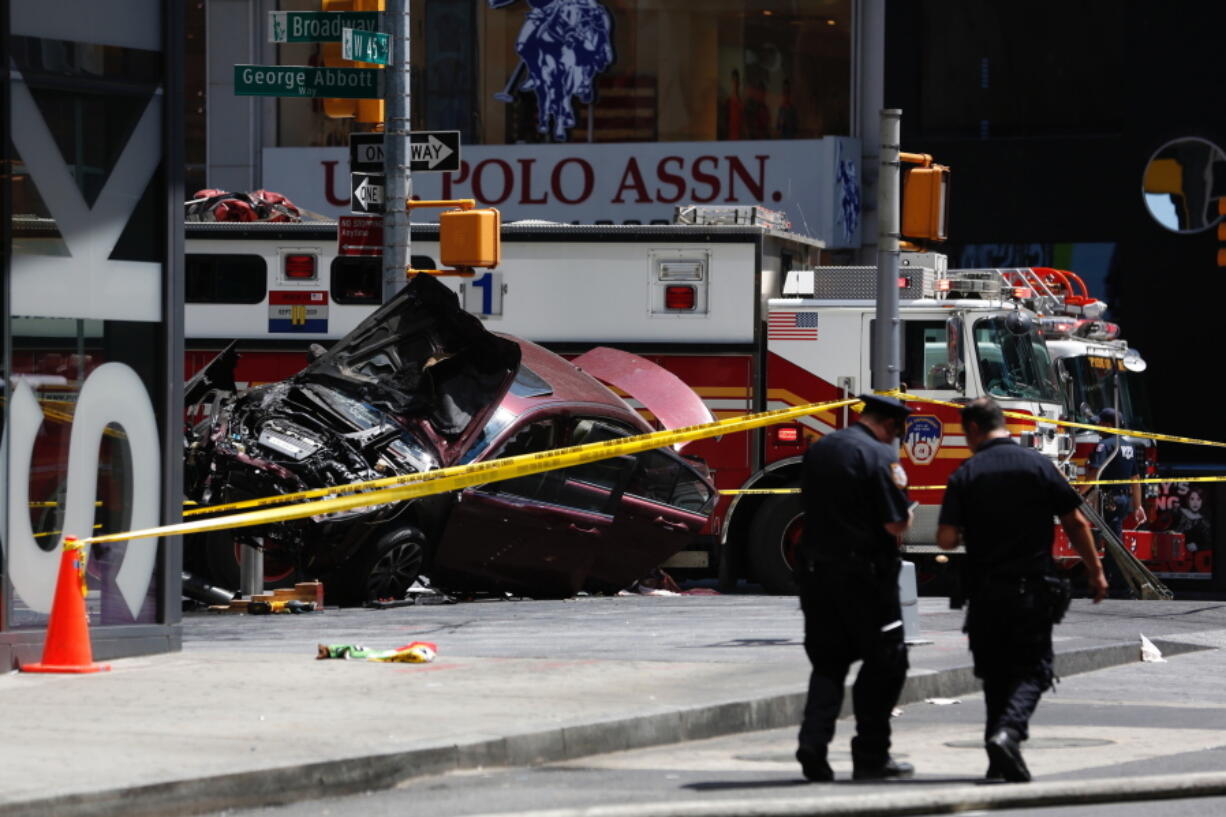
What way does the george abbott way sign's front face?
toward the camera

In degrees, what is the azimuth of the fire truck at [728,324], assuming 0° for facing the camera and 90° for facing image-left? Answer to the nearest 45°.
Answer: approximately 270°

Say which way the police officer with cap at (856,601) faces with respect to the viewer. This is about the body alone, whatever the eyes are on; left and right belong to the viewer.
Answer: facing away from the viewer and to the right of the viewer

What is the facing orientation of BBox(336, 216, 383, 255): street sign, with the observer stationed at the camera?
facing the viewer

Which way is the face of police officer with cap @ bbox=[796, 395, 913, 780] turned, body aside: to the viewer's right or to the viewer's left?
to the viewer's right

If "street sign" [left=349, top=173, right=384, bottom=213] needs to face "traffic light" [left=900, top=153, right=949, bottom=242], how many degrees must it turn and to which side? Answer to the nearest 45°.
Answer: approximately 45° to its left

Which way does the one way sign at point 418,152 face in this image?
toward the camera

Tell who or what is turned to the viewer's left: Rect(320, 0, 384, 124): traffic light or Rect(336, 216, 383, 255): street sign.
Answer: the traffic light

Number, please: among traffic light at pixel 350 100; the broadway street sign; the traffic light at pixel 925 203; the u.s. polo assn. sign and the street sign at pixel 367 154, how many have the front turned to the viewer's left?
1

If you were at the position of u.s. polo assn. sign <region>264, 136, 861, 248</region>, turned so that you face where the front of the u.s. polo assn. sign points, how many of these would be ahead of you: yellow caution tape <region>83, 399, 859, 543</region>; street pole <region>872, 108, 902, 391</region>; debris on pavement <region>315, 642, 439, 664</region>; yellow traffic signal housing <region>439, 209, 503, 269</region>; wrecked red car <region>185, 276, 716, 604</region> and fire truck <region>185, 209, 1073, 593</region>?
6

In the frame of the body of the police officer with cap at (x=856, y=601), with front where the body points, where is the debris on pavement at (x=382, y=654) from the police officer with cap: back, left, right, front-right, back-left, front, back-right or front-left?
left

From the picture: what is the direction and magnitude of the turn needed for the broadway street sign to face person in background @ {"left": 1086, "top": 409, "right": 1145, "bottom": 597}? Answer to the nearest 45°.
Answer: approximately 90° to its left
